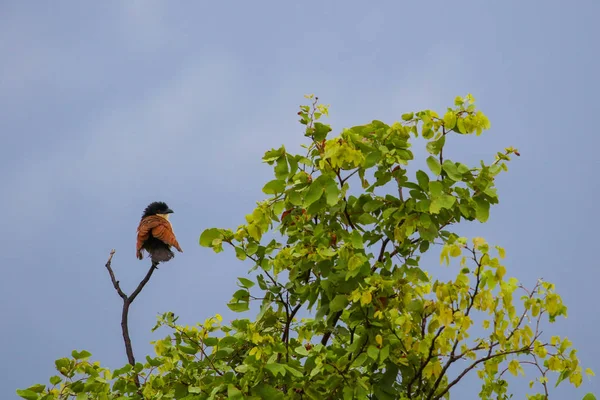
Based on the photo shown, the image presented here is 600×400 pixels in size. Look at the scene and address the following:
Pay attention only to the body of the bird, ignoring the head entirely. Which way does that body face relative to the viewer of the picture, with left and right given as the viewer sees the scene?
facing away from the viewer and to the right of the viewer
